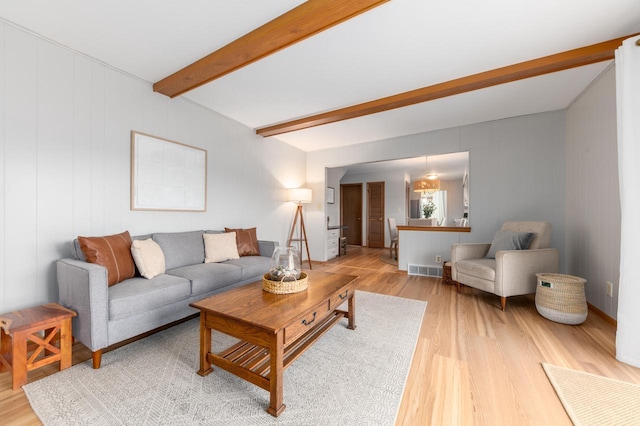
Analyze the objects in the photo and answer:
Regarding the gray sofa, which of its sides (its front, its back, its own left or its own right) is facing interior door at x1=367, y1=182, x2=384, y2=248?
left

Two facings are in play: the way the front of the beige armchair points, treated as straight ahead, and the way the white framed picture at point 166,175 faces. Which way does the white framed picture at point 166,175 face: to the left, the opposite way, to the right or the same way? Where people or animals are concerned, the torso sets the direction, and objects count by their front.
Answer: the opposite way

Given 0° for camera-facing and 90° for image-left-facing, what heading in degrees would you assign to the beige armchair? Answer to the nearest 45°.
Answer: approximately 45°

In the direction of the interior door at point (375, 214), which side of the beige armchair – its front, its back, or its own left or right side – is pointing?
right

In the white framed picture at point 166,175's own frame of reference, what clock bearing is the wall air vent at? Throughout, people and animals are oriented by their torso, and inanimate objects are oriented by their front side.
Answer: The wall air vent is roughly at 11 o'clock from the white framed picture.
